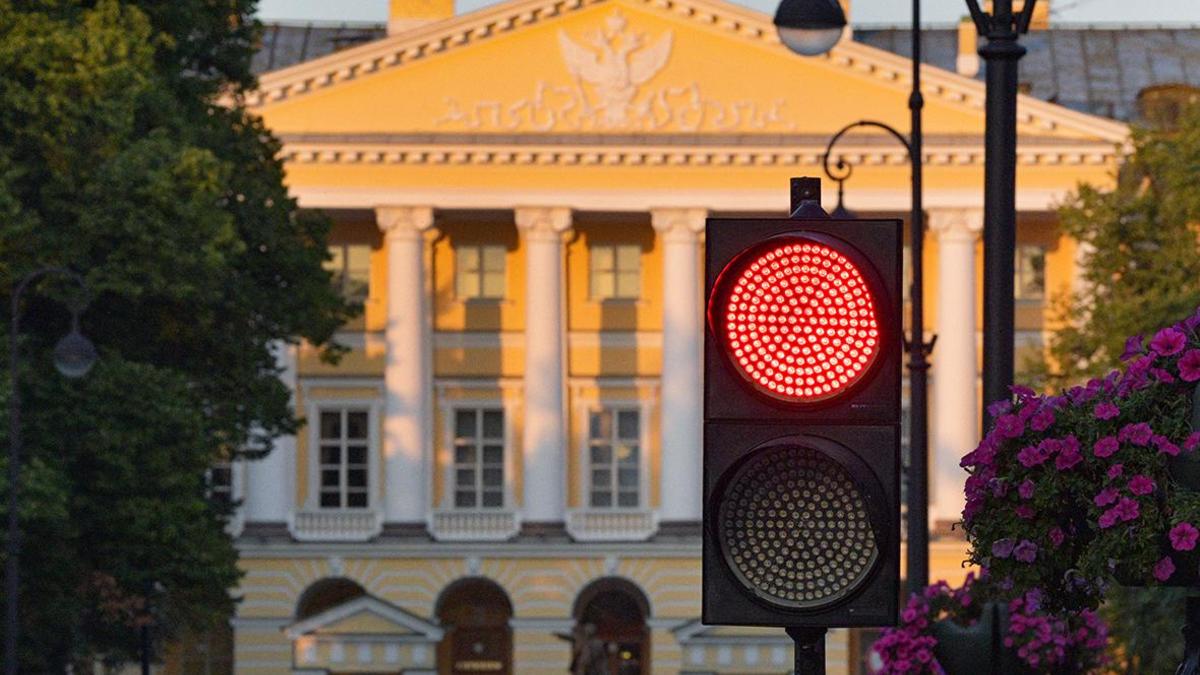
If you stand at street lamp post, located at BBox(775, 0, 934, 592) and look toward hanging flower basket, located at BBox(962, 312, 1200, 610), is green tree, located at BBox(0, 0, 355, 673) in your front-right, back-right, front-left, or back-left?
back-right

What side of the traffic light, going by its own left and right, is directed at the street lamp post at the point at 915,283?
back

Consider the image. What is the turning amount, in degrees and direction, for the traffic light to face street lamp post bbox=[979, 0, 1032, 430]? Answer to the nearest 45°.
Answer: approximately 180°

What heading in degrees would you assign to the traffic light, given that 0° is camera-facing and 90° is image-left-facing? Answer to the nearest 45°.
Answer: approximately 0°
